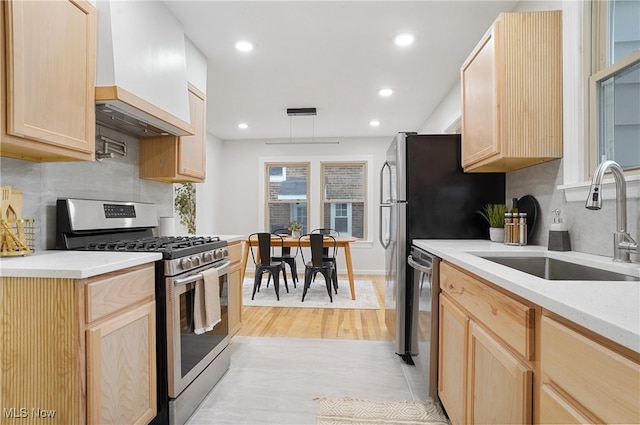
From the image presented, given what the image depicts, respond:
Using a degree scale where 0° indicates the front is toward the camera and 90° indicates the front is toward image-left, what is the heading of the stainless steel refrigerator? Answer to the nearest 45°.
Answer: approximately 90°

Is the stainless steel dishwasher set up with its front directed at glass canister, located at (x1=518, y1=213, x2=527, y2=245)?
no

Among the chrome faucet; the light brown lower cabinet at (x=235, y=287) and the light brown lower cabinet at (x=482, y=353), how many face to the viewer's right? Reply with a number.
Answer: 1

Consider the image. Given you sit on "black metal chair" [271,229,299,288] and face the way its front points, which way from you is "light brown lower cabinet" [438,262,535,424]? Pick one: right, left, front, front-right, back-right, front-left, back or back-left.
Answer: front

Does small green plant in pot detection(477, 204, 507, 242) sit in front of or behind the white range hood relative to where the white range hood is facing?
in front

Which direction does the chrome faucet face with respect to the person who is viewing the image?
facing the viewer and to the left of the viewer

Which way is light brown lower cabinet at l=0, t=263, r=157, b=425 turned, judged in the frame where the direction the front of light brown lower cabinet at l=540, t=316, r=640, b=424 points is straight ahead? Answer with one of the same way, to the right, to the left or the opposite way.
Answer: the opposite way

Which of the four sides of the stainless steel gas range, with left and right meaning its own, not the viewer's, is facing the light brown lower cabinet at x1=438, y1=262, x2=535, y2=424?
front

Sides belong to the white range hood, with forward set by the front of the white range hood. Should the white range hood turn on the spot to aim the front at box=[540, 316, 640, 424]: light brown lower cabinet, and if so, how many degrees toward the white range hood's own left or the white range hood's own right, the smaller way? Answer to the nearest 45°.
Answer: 0° — it already faces it

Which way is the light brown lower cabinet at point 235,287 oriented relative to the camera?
to the viewer's right

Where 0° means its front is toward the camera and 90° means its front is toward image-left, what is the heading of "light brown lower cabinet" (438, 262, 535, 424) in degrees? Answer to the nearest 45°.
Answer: approximately 45°

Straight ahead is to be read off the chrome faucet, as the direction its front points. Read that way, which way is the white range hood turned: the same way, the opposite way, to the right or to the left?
the opposite way

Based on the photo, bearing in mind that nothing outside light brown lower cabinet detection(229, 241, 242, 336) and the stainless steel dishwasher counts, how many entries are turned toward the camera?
0

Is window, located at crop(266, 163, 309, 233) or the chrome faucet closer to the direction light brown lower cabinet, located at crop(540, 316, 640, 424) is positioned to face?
the window
